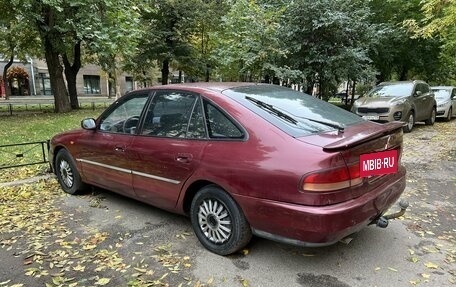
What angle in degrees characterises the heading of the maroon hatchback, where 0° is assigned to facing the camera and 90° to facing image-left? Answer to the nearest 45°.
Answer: approximately 135°

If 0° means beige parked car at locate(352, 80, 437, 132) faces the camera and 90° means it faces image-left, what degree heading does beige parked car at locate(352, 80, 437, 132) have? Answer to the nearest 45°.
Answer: approximately 45°

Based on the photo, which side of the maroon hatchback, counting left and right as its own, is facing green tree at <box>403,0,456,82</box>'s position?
right

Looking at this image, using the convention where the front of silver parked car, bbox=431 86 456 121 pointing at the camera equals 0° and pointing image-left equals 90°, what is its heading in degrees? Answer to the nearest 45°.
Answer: approximately 45°

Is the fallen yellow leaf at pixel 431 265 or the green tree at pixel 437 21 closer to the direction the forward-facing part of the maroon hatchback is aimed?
the green tree

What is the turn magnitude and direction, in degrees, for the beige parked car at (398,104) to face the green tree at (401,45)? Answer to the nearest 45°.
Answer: approximately 135° to its right
